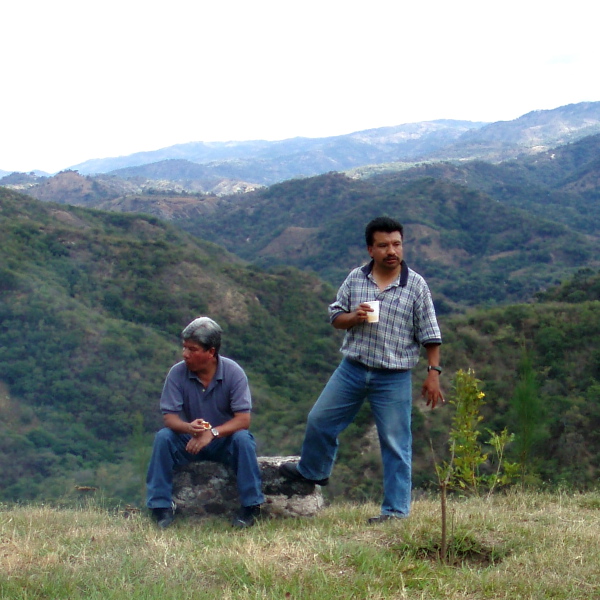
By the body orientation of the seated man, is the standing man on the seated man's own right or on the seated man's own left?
on the seated man's own left

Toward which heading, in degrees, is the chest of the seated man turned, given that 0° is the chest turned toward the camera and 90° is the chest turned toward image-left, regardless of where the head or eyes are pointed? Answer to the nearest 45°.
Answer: approximately 0°
